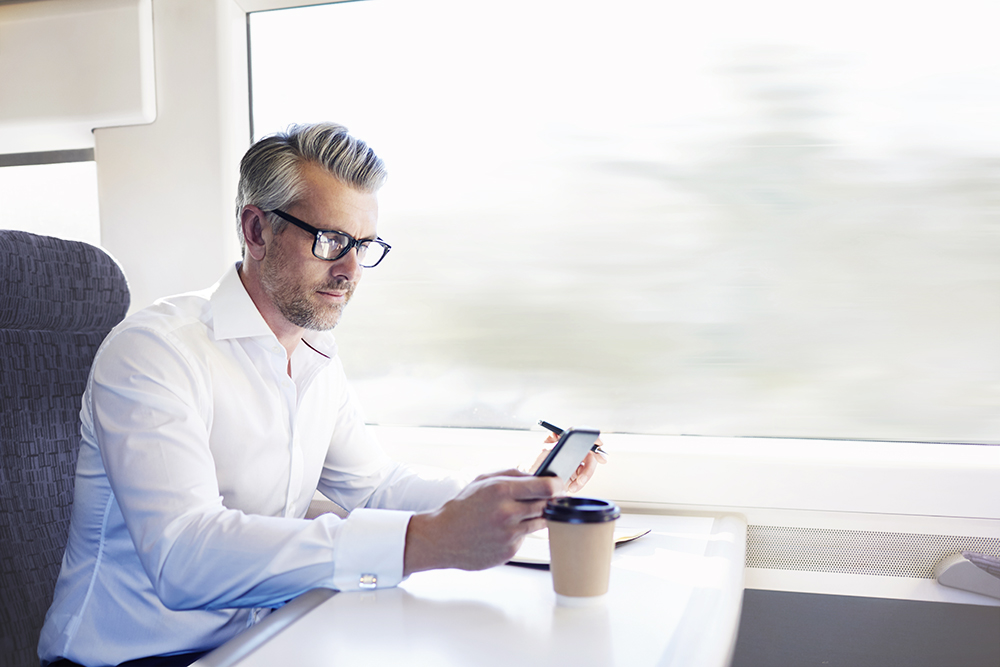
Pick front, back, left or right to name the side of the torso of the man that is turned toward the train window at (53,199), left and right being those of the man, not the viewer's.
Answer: back

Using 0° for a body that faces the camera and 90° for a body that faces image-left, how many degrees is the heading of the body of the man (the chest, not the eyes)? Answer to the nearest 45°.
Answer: approximately 315°
